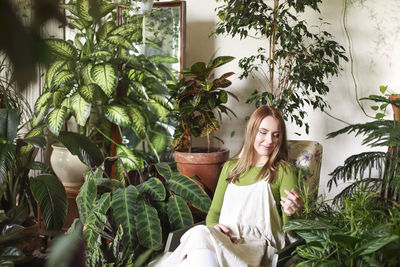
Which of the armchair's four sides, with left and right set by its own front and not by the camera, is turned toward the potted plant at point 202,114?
right

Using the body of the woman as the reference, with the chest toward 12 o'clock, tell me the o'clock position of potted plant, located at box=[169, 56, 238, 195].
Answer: The potted plant is roughly at 4 o'clock from the woman.

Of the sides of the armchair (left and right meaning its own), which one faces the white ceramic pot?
right

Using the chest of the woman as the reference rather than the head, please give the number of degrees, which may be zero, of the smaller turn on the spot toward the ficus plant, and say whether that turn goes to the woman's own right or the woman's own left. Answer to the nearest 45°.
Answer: approximately 135° to the woman's own right

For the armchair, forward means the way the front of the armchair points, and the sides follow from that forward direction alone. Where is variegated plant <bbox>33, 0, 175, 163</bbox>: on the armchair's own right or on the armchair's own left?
on the armchair's own right

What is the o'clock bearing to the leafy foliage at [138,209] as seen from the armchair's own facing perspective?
The leafy foliage is roughly at 1 o'clock from the armchair.

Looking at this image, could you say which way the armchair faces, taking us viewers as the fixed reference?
facing the viewer and to the left of the viewer
